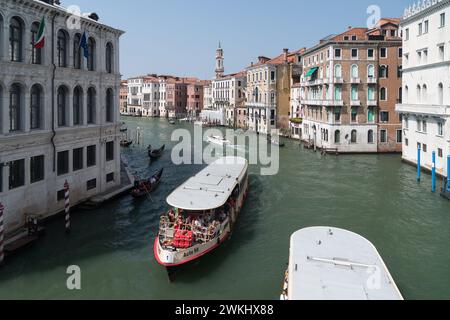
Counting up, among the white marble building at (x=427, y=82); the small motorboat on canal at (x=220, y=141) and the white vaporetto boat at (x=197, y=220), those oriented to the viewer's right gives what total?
0

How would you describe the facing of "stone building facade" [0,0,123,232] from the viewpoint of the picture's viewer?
facing the viewer and to the right of the viewer

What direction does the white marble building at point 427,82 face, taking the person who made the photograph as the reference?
facing the viewer and to the left of the viewer

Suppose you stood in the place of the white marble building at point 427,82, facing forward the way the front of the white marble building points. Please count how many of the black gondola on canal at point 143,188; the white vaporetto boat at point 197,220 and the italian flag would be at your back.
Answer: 0

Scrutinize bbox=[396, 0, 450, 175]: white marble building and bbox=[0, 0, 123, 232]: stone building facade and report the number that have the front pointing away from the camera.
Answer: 0

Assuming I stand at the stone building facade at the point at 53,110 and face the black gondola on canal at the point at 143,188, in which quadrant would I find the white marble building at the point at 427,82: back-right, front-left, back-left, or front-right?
front-right

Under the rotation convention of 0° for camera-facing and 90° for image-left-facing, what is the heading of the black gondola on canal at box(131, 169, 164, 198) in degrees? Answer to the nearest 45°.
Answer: approximately 225°
